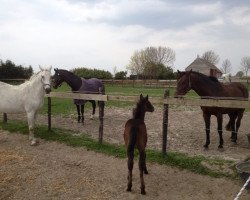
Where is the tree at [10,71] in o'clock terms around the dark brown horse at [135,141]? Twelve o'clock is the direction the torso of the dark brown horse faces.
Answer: The tree is roughly at 11 o'clock from the dark brown horse.

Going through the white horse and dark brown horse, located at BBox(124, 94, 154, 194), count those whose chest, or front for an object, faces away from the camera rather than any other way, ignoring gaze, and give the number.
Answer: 1

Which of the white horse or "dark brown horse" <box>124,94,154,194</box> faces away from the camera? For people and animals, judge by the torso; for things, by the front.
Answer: the dark brown horse

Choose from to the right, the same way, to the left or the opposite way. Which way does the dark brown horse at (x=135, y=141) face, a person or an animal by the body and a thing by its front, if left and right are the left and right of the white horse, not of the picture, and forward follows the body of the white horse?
to the left

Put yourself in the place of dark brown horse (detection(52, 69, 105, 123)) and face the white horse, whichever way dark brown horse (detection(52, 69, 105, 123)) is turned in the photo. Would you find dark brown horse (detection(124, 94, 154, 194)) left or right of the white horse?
left

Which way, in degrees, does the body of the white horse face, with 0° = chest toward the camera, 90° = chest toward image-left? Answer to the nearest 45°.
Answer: approximately 270°

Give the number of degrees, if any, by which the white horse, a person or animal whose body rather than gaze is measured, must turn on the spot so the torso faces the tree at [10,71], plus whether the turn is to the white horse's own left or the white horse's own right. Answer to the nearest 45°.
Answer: approximately 90° to the white horse's own left

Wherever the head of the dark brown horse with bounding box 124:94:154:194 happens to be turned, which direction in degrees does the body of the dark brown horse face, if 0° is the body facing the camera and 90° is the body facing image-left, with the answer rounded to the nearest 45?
approximately 180°

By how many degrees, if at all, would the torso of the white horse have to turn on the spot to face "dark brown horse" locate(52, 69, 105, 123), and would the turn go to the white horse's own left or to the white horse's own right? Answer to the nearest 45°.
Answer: approximately 45° to the white horse's own left

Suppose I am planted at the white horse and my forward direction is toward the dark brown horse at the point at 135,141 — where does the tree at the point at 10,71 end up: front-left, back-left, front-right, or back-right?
back-left
